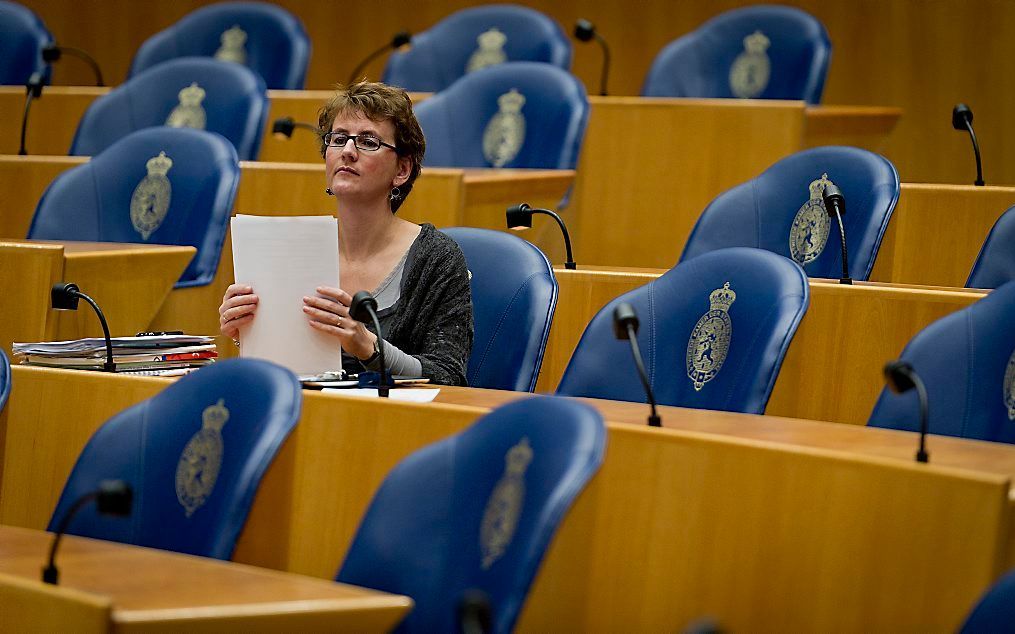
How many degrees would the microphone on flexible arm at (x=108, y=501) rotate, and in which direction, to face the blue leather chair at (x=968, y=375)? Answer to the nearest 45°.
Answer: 0° — it already faces it

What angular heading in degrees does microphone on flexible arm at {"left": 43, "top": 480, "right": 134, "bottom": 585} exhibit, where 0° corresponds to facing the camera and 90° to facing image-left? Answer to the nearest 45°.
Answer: approximately 270°

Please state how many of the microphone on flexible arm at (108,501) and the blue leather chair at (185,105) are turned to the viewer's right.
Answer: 1

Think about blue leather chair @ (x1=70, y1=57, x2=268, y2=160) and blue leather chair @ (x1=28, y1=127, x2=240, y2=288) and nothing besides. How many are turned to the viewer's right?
0
